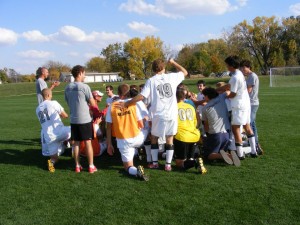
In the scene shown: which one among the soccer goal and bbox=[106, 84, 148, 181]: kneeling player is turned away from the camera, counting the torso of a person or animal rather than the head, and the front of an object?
the kneeling player

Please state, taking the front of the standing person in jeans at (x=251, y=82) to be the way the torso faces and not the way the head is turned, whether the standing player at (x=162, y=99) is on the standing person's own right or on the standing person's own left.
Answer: on the standing person's own left

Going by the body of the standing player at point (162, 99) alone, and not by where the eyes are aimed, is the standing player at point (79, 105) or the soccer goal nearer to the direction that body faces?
the soccer goal

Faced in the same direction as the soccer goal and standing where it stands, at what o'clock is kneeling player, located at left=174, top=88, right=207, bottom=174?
The kneeling player is roughly at 12 o'clock from the soccer goal.

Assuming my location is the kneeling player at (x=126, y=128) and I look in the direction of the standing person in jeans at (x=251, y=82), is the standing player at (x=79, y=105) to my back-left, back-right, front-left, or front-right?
back-left

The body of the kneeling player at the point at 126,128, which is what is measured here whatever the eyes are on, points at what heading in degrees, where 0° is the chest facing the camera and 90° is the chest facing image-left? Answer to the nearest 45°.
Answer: approximately 180°

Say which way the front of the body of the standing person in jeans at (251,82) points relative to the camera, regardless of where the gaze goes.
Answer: to the viewer's left

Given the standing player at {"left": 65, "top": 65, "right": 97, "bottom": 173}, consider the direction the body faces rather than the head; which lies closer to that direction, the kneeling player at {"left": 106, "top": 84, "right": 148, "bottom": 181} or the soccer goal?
the soccer goal

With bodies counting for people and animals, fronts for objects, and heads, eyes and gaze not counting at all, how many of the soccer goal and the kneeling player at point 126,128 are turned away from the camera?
1

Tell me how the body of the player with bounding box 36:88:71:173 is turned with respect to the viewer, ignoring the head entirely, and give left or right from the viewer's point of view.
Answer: facing away from the viewer and to the right of the viewer

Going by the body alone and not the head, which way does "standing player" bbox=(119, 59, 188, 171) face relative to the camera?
away from the camera
